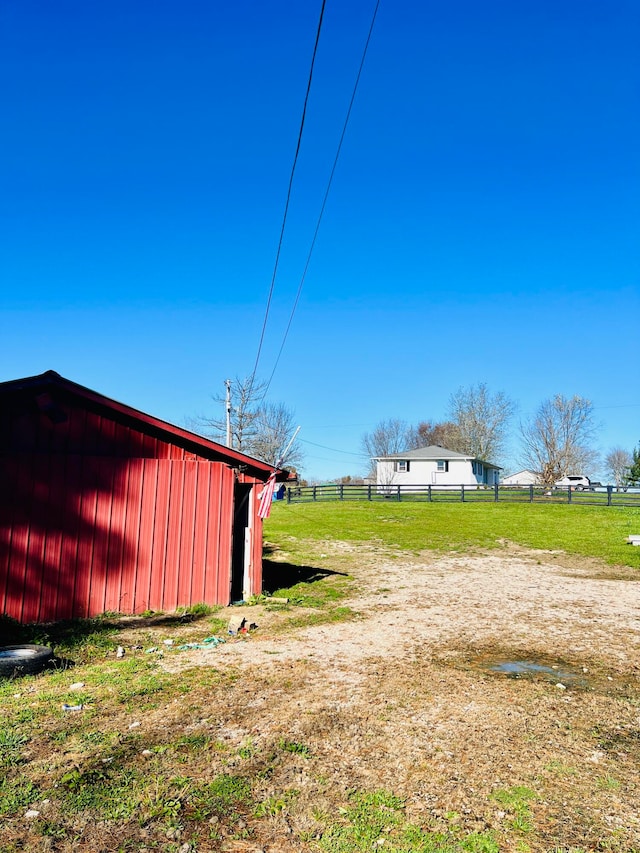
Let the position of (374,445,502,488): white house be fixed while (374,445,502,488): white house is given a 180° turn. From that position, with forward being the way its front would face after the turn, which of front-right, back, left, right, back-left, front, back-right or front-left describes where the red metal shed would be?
left

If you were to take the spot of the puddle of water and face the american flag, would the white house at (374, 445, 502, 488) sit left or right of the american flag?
right

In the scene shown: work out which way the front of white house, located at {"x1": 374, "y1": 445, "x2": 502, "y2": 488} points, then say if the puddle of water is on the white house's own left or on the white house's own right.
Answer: on the white house's own right

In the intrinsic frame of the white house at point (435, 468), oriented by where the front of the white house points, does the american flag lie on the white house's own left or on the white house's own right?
on the white house's own right

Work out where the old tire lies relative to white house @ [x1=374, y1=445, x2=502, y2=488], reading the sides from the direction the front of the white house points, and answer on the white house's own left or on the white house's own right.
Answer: on the white house's own right
